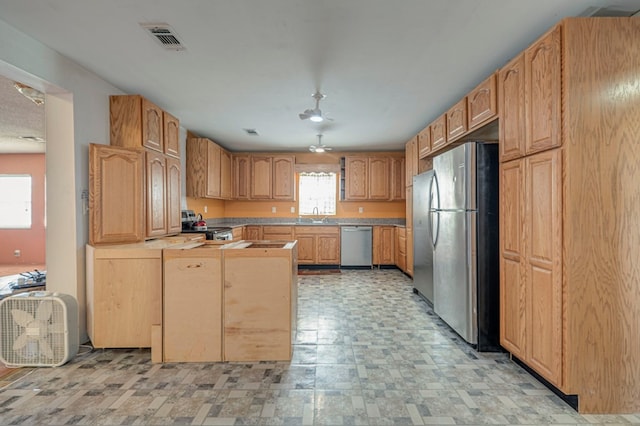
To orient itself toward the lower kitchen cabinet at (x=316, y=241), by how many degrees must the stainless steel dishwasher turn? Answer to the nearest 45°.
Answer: approximately 90° to its right

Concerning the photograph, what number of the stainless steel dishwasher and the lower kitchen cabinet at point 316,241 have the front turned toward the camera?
2

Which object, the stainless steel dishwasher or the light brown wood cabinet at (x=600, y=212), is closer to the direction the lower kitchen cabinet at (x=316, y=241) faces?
the light brown wood cabinet

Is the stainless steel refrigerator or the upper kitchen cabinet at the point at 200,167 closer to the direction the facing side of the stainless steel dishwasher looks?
the stainless steel refrigerator

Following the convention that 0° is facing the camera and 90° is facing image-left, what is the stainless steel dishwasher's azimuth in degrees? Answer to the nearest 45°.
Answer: approximately 0°

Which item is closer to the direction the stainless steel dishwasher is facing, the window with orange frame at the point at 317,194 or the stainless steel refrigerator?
the stainless steel refrigerator

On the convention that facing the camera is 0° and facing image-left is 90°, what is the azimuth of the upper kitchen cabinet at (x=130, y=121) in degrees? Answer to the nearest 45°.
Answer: approximately 315°

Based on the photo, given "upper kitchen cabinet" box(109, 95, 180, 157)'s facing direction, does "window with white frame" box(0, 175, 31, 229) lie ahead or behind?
behind
